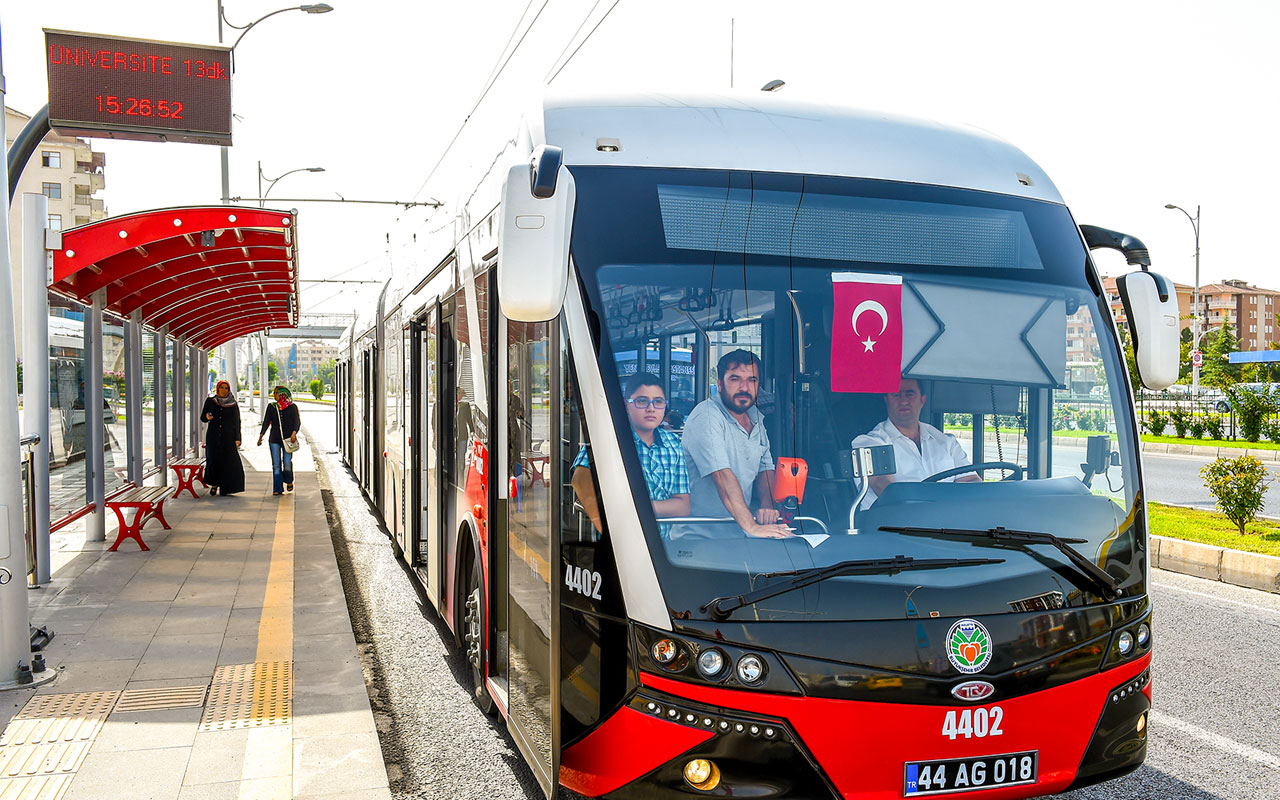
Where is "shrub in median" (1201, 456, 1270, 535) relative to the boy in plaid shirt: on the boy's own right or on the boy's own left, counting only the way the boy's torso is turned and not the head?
on the boy's own left

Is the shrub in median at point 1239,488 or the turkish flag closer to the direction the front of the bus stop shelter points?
the shrub in median

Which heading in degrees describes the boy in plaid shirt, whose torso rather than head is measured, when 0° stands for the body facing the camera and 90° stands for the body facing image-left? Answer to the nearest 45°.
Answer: approximately 315°

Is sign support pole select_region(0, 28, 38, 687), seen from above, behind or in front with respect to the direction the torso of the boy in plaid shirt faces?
behind

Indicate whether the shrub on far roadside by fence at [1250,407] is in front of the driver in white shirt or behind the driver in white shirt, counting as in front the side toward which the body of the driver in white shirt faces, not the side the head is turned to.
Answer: behind

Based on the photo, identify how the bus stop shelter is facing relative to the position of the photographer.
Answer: facing to the right of the viewer

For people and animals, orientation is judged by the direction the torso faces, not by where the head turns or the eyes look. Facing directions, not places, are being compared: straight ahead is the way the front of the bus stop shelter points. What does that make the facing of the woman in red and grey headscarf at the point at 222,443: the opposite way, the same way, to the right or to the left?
to the right

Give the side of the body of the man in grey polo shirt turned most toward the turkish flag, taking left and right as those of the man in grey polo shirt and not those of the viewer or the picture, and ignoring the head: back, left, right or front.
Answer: left

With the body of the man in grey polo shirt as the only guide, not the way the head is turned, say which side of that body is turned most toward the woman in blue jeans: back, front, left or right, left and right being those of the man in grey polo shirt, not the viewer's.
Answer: back

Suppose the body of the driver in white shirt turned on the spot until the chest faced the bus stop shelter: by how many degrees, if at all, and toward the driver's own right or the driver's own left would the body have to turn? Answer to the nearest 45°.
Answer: approximately 135° to the driver's own right

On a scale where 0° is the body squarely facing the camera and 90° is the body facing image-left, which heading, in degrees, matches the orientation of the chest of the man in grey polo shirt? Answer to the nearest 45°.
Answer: approximately 315°
